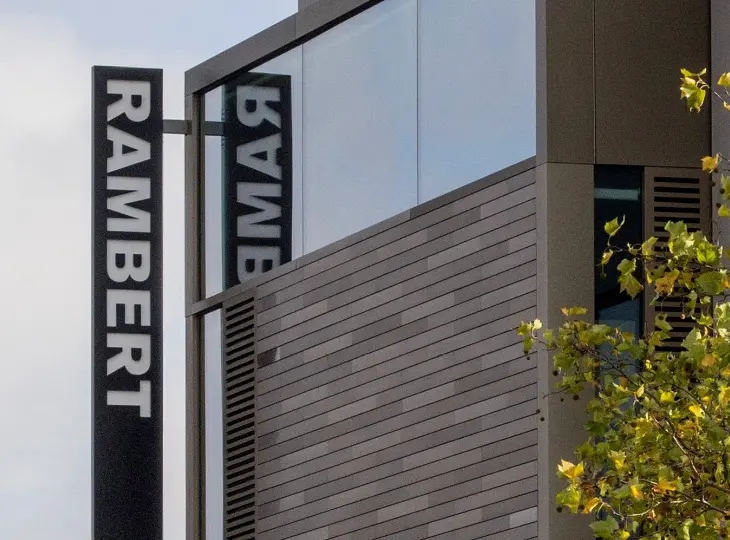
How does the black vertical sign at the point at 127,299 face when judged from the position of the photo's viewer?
facing the viewer
